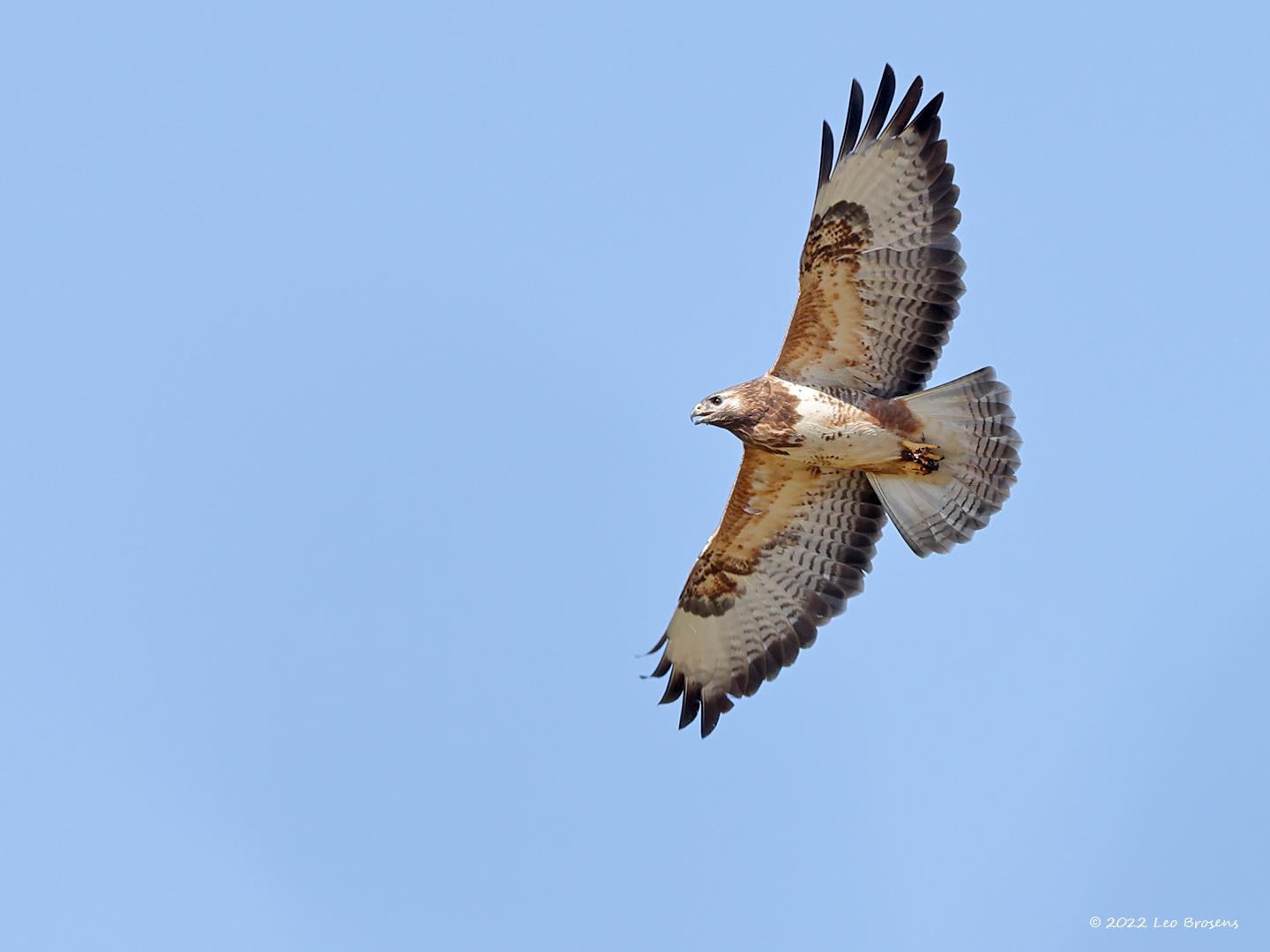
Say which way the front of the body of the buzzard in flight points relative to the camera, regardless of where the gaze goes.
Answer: to the viewer's left
